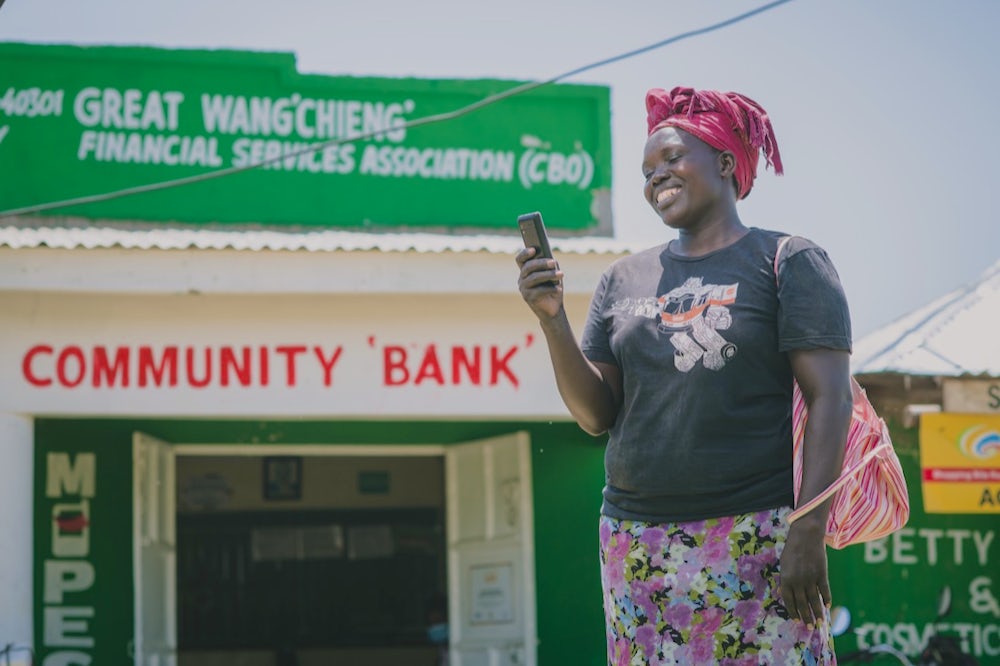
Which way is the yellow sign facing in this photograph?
toward the camera

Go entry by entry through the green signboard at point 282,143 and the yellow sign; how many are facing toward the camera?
2

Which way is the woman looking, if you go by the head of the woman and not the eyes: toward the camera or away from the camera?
toward the camera

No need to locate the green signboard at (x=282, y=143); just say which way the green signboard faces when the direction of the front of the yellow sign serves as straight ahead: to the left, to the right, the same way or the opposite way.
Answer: the same way

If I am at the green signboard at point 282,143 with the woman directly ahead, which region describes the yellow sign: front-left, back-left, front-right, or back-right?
front-left

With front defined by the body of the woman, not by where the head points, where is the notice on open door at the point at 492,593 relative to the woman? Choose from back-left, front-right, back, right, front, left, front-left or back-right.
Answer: back-right

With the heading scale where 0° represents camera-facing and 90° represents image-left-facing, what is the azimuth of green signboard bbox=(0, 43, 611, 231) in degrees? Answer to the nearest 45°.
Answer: approximately 0°

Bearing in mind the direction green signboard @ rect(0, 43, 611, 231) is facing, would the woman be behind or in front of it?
in front

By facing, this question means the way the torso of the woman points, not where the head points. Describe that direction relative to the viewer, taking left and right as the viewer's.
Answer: facing the viewer and to the left of the viewer

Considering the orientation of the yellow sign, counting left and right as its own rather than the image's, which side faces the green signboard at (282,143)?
right

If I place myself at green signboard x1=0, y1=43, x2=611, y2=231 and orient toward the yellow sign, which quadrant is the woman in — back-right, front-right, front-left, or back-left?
front-right

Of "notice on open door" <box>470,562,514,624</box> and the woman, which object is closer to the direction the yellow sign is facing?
the woman

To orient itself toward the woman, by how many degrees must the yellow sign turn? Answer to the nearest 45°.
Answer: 0° — it already faces them
